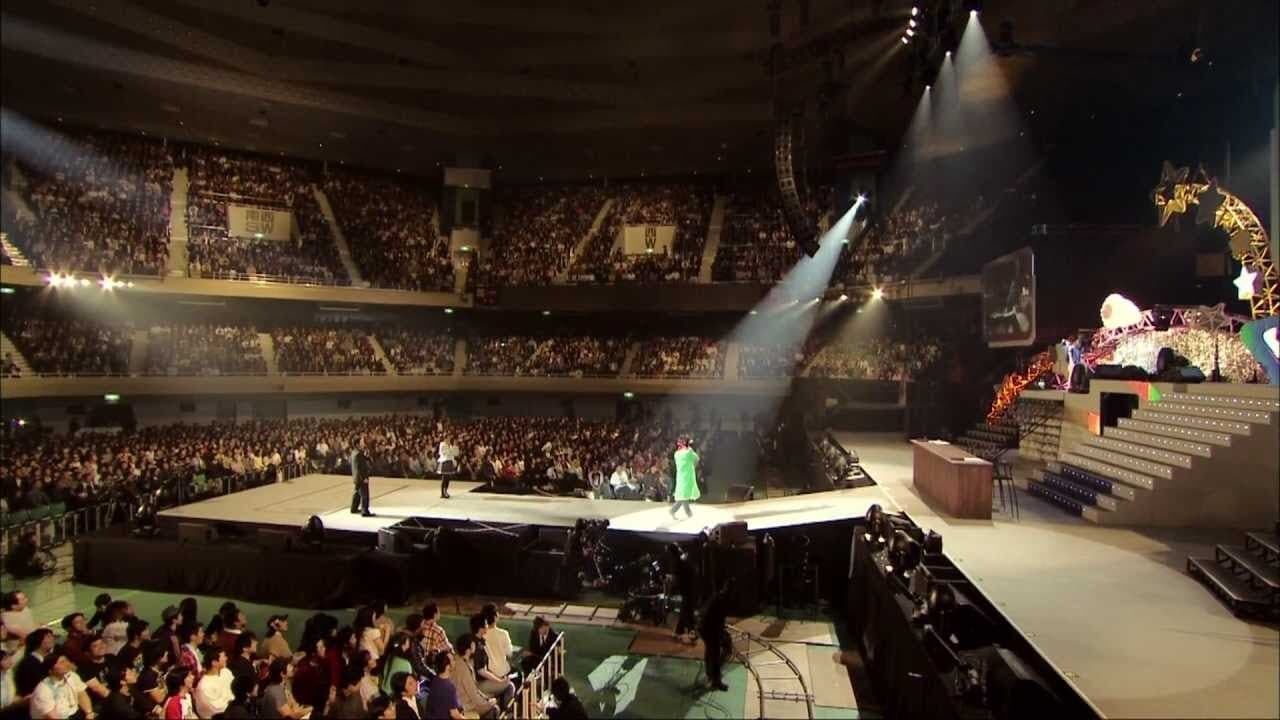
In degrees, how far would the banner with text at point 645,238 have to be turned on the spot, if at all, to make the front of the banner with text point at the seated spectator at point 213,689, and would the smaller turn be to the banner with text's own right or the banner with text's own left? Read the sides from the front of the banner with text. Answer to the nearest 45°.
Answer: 0° — it already faces them

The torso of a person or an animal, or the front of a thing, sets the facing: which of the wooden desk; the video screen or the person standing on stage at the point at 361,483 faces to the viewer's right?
the person standing on stage

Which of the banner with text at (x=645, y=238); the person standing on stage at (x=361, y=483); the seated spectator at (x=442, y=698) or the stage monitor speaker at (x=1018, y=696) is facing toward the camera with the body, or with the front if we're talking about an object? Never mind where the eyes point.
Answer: the banner with text

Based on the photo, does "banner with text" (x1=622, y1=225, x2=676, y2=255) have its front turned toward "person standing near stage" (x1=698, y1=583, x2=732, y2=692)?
yes

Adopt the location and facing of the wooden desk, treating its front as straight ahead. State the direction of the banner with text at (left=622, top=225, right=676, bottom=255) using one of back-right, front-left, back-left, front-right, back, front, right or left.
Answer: right

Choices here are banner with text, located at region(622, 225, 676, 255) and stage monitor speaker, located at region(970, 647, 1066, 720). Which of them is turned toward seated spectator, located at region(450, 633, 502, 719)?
the banner with text

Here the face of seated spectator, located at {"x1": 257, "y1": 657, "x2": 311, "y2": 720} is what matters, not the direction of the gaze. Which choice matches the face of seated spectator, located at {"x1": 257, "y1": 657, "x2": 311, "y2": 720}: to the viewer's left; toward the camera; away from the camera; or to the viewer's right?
away from the camera

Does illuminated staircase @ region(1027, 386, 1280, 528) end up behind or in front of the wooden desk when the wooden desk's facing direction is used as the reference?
behind

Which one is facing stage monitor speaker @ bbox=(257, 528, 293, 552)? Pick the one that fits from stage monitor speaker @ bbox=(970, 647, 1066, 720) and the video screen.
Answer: the video screen

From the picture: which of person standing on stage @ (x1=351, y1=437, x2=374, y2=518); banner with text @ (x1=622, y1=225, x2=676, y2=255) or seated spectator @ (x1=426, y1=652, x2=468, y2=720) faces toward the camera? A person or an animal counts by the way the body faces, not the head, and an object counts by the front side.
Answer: the banner with text

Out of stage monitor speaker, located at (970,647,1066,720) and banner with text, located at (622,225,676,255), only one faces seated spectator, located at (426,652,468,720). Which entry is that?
the banner with text

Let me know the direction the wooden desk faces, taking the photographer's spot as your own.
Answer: facing the viewer and to the left of the viewer

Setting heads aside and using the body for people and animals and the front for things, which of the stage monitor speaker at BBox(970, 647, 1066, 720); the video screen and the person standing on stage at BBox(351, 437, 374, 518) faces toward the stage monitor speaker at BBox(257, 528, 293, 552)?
the video screen

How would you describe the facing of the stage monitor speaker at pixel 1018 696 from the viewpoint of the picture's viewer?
facing away from the viewer and to the right of the viewer

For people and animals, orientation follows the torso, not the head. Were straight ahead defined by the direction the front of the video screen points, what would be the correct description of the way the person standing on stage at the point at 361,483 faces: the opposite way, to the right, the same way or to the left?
the opposite way

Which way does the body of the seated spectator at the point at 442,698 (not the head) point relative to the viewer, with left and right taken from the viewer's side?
facing away from the viewer and to the right of the viewer

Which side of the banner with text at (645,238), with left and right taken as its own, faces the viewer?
front

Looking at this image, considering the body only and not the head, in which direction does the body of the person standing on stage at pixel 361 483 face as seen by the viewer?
to the viewer's right
